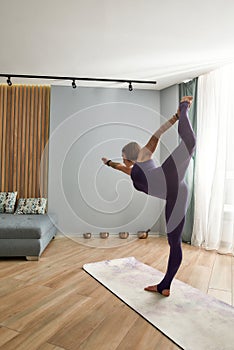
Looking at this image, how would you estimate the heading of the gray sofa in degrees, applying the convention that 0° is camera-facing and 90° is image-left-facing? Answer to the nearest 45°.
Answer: approximately 0°

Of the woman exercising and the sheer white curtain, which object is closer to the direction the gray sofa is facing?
the woman exercising

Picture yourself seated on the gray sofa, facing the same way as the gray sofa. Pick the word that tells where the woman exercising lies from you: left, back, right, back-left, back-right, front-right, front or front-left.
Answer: front-left

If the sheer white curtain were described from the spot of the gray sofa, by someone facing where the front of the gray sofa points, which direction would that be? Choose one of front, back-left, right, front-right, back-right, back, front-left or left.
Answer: left

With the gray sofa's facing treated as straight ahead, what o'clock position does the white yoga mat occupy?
The white yoga mat is roughly at 11 o'clock from the gray sofa.
